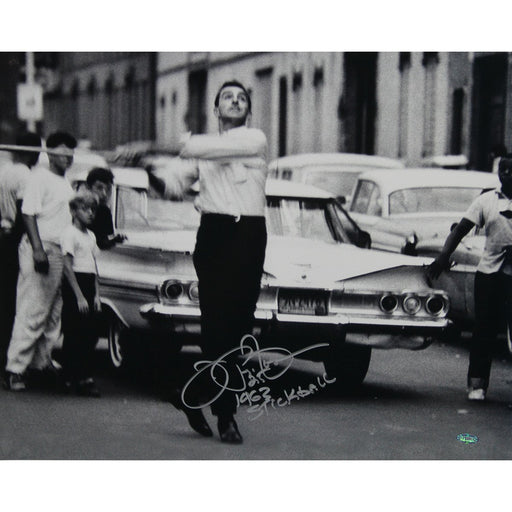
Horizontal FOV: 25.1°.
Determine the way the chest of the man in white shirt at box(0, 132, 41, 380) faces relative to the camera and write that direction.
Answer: to the viewer's right
